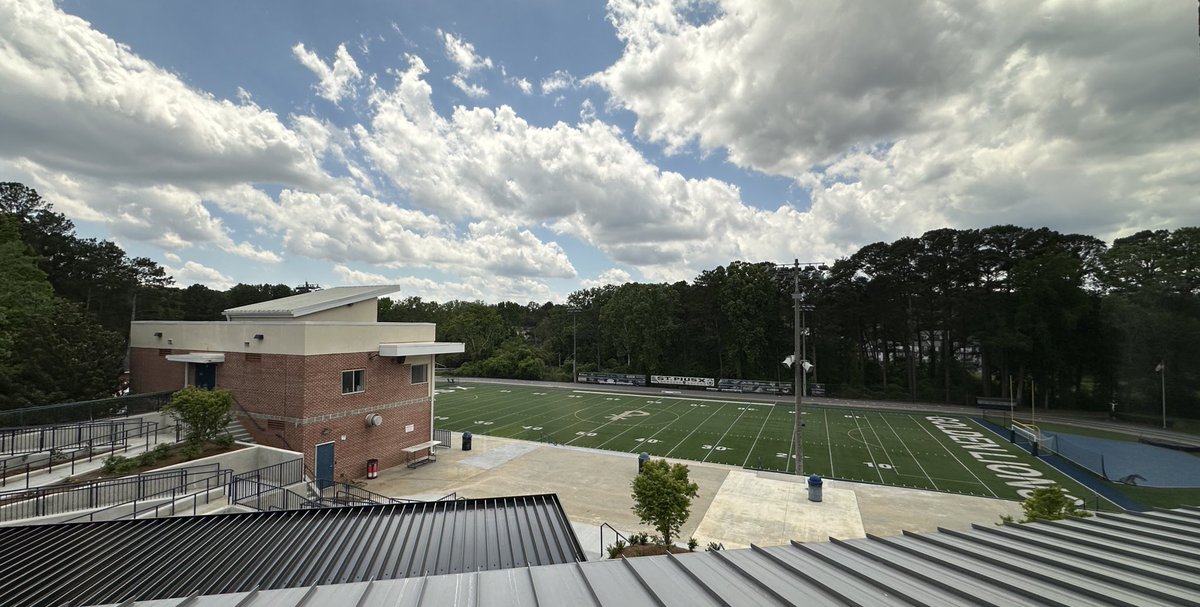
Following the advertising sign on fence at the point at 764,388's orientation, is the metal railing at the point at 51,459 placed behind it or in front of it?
in front

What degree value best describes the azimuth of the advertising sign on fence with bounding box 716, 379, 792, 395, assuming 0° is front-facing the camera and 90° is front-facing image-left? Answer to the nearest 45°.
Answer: approximately 0°

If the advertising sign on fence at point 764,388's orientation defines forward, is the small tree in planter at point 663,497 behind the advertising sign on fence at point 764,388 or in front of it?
in front

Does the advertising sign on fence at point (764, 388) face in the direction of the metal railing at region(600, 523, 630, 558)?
yes

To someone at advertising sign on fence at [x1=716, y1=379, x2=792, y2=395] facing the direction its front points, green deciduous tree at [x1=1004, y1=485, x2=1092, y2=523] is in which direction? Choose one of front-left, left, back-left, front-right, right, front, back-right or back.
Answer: front

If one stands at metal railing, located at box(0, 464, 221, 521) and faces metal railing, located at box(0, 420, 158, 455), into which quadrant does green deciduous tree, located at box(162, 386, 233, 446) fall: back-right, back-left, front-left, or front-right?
front-right

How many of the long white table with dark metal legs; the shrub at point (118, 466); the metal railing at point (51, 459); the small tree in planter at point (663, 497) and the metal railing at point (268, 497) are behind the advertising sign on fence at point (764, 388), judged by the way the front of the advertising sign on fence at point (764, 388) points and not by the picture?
0

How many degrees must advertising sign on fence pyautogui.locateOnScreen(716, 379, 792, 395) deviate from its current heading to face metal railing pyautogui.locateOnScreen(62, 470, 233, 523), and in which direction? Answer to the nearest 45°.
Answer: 0° — it already faces it

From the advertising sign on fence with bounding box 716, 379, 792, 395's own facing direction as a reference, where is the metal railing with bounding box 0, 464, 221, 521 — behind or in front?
in front

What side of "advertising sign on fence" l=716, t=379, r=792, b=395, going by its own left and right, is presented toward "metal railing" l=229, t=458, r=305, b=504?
front

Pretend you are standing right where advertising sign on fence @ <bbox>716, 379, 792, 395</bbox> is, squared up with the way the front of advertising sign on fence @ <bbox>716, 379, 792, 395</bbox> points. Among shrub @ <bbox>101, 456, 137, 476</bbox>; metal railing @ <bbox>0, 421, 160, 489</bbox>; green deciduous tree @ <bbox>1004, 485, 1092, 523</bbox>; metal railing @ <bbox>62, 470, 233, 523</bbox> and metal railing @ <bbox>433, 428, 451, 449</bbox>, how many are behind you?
0
